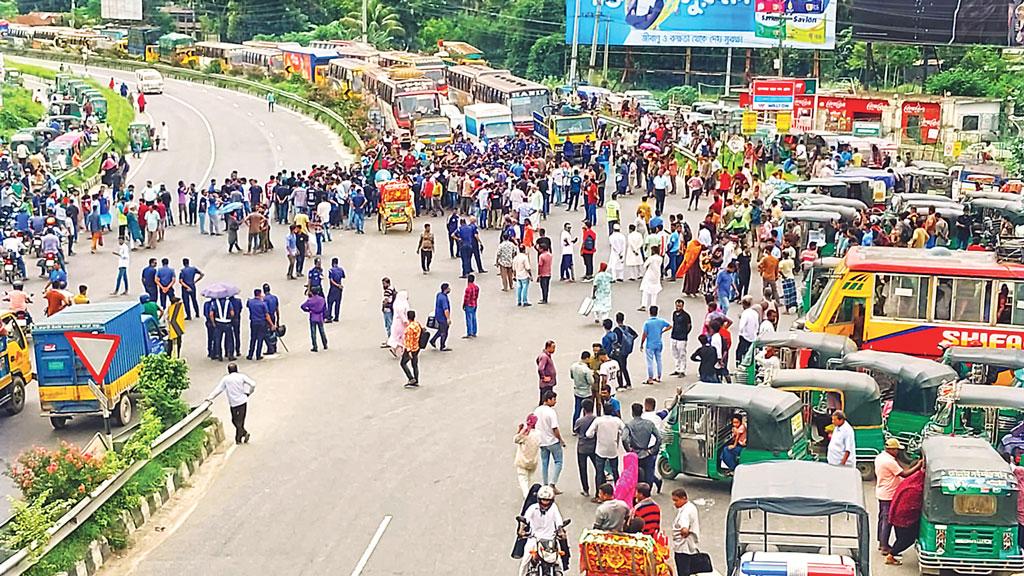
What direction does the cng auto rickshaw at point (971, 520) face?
away from the camera

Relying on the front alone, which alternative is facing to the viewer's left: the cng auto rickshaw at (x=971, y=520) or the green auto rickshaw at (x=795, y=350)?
the green auto rickshaw

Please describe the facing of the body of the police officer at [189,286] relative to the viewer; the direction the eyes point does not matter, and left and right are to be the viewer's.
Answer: facing away from the viewer

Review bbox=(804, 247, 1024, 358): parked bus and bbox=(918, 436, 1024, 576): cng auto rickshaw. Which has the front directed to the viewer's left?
the parked bus

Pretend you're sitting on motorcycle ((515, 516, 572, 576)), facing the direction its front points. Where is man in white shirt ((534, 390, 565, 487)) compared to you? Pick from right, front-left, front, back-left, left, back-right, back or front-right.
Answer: back

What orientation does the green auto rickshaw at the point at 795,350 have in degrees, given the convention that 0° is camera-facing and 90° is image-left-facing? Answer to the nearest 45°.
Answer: approximately 90°

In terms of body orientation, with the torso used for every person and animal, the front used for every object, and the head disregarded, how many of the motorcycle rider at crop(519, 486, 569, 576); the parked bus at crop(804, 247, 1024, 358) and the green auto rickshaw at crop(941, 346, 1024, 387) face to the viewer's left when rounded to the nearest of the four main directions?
2

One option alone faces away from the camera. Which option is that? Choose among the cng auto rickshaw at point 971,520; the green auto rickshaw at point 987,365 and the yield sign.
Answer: the cng auto rickshaw

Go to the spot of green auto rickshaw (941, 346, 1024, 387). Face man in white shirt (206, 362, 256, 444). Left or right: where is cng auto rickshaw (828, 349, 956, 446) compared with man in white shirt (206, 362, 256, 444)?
left
